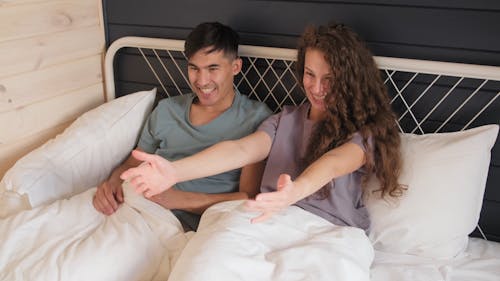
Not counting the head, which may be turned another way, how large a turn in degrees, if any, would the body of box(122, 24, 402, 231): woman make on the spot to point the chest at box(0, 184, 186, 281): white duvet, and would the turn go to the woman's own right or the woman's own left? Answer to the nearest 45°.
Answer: approximately 45° to the woman's own right

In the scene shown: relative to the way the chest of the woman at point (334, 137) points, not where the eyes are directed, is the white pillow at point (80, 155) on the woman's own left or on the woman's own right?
on the woman's own right

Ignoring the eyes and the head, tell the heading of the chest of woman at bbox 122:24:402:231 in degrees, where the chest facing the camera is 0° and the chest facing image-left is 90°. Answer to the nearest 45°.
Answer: approximately 45°
